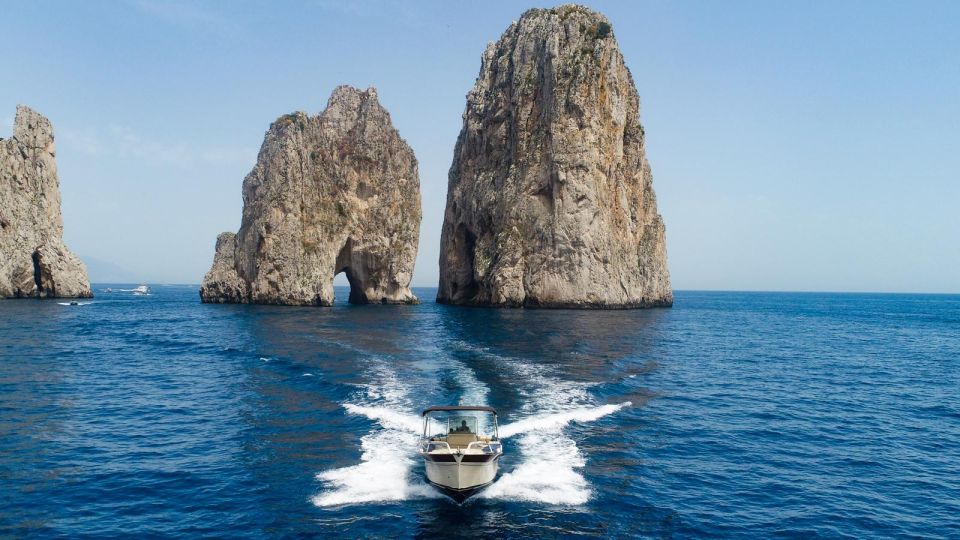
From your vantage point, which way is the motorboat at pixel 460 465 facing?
toward the camera
